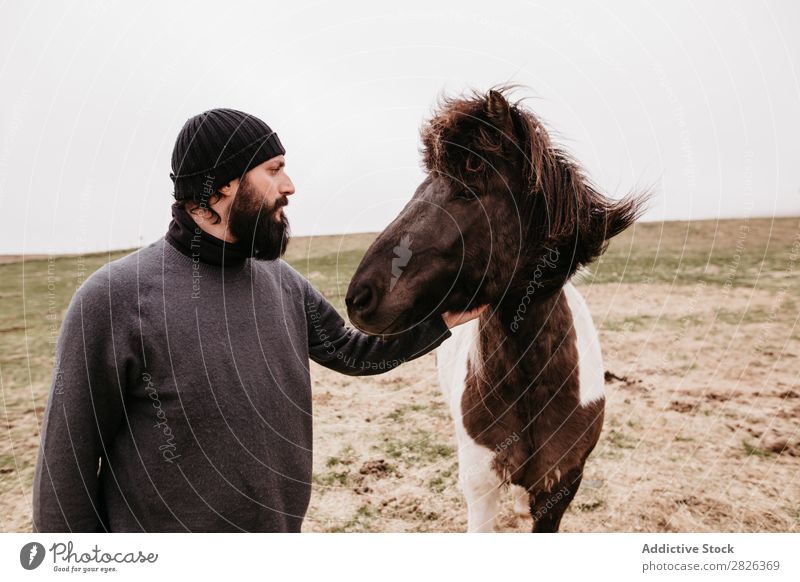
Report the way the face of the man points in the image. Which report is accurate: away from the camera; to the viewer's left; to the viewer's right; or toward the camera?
to the viewer's right

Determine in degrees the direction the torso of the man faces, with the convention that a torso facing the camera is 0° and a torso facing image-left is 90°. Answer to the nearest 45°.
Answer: approximately 315°

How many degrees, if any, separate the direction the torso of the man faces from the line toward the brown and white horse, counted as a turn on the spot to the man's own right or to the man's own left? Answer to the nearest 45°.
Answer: approximately 45° to the man's own left

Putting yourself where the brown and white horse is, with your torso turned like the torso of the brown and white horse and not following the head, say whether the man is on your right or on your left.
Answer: on your right

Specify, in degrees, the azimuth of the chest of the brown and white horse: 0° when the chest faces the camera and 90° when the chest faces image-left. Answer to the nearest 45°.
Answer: approximately 0°
